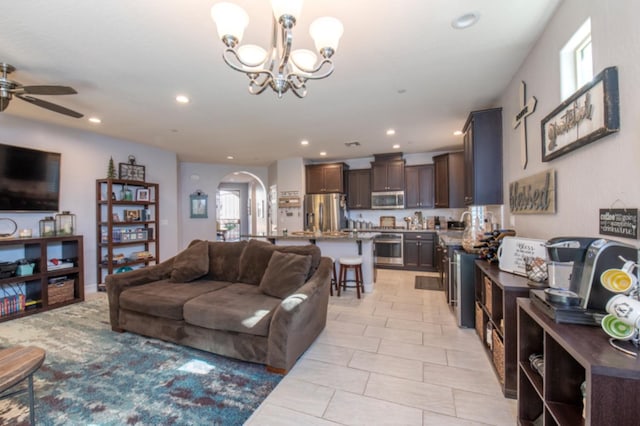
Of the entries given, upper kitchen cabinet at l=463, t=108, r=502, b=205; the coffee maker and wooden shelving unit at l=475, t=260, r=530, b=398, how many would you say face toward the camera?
0

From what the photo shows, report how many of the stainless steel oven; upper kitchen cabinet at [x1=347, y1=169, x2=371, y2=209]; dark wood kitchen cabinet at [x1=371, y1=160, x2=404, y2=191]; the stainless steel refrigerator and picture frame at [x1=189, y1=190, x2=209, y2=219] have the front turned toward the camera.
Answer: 5

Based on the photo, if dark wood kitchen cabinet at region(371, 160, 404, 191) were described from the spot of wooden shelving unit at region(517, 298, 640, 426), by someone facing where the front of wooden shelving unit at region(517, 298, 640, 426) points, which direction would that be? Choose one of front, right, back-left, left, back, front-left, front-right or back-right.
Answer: right

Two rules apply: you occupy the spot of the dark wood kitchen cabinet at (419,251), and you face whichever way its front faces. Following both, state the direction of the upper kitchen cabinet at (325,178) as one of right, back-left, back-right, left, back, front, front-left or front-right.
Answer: right

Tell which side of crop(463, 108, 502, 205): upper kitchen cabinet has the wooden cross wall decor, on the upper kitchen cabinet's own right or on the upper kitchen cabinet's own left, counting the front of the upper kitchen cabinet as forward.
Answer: on the upper kitchen cabinet's own left

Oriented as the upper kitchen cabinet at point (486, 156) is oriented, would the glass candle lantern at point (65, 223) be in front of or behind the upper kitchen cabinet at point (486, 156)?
in front

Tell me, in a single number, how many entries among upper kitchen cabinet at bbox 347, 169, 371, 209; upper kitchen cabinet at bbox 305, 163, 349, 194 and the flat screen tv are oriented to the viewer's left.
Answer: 0

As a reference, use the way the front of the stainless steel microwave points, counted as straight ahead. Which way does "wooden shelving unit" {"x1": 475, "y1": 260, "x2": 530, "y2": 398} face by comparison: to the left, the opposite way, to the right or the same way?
to the right

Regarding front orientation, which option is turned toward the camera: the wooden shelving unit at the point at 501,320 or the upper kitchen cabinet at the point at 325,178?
the upper kitchen cabinet

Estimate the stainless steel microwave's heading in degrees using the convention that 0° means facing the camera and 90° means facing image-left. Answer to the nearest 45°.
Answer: approximately 0°

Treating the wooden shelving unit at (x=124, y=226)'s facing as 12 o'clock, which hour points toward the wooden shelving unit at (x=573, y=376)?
the wooden shelving unit at (x=573, y=376) is roughly at 1 o'clock from the wooden shelving unit at (x=124, y=226).

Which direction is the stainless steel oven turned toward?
toward the camera

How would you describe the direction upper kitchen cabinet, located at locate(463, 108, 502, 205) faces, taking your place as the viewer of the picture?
facing to the left of the viewer

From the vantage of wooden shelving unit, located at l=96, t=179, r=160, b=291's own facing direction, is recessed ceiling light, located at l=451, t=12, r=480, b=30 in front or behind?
in front

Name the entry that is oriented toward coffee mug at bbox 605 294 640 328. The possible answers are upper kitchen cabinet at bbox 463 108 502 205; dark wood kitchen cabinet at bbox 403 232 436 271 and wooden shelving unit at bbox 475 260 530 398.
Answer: the dark wood kitchen cabinet

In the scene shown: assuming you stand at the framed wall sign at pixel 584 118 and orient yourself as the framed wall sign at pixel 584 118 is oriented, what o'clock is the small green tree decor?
The small green tree decor is roughly at 1 o'clock from the framed wall sign.

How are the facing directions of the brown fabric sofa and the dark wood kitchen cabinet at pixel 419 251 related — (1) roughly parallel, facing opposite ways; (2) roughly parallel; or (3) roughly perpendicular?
roughly parallel

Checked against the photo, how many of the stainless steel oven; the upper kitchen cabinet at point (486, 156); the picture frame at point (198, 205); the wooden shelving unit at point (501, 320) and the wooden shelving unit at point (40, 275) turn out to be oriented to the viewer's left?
2

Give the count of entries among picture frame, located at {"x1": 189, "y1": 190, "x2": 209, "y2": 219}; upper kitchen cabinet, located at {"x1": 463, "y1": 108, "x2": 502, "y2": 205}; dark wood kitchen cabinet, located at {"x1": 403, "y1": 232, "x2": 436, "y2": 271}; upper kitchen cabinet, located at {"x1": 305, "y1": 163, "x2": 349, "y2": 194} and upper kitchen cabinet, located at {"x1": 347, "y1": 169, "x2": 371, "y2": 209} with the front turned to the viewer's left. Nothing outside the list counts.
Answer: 1

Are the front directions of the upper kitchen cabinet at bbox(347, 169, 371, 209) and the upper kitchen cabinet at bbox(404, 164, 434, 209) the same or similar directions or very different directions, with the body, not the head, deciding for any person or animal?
same or similar directions

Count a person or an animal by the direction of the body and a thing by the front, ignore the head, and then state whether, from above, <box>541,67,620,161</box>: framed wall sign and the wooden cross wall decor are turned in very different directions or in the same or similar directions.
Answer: same or similar directions

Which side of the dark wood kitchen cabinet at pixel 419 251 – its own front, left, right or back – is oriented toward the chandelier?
front
